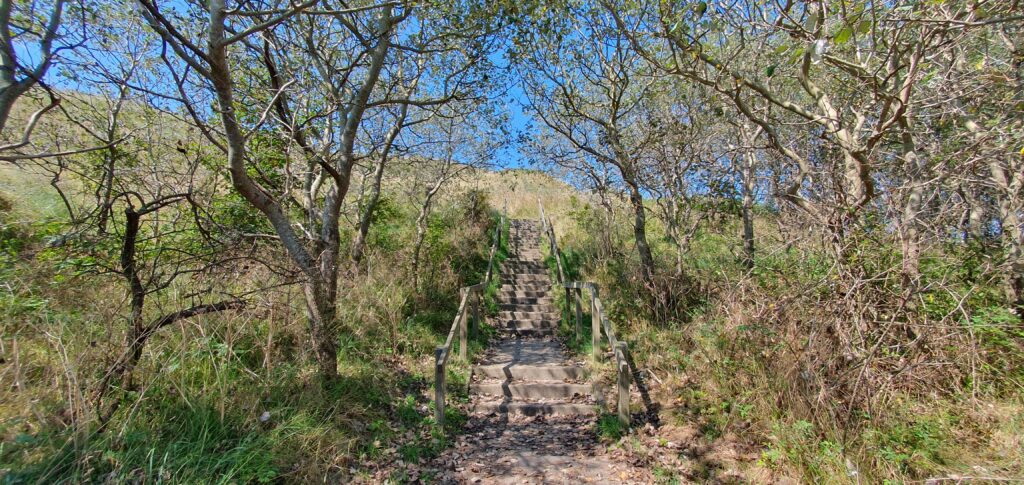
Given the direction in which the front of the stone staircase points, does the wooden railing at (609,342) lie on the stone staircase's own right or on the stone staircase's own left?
on the stone staircase's own left

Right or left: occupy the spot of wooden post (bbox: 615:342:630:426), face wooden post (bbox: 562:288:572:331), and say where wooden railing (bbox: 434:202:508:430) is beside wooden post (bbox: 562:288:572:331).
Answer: left

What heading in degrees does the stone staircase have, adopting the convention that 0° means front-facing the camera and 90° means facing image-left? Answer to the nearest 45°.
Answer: approximately 0°

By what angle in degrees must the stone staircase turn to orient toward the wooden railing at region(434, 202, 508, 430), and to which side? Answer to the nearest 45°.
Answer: approximately 90° to its right
